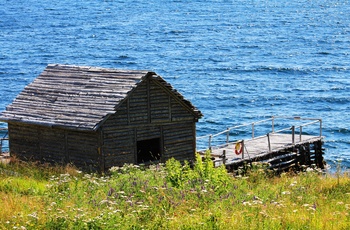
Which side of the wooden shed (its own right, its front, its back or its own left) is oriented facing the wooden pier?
left

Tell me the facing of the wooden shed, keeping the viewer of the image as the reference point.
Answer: facing the viewer and to the right of the viewer

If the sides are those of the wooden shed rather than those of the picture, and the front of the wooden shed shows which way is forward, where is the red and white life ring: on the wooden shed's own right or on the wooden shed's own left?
on the wooden shed's own left
